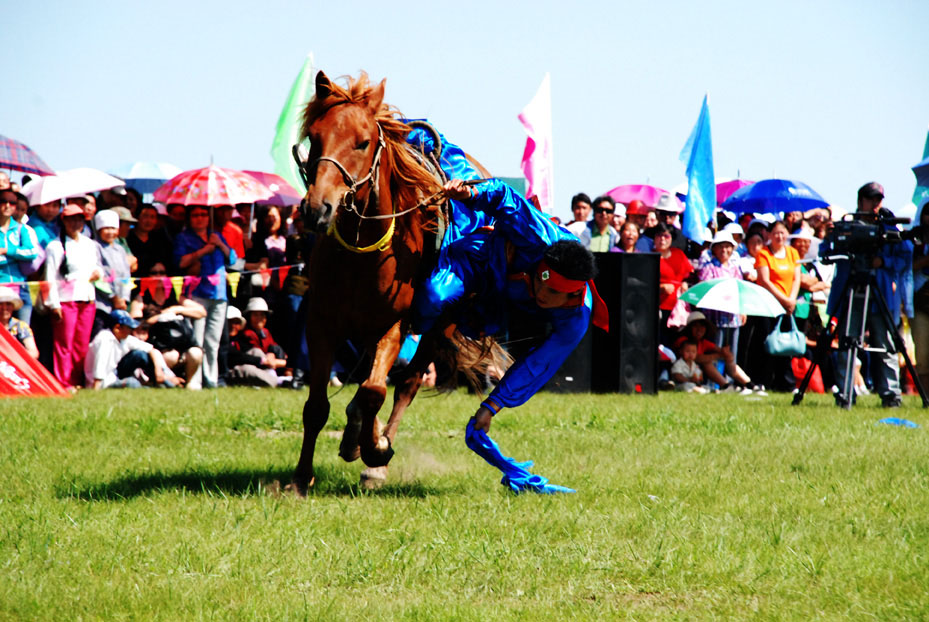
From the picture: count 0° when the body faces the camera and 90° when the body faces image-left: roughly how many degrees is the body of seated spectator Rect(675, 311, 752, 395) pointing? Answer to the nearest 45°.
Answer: approximately 315°

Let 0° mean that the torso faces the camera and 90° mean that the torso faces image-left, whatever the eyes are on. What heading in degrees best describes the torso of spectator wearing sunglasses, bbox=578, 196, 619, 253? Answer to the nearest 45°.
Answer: approximately 0°

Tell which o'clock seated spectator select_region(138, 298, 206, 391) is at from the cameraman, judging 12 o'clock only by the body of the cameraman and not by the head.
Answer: The seated spectator is roughly at 1 o'clock from the cameraman.

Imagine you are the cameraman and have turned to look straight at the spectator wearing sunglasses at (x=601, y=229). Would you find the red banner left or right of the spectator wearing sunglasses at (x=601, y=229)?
left

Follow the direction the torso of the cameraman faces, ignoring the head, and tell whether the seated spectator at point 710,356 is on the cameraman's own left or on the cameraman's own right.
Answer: on the cameraman's own right

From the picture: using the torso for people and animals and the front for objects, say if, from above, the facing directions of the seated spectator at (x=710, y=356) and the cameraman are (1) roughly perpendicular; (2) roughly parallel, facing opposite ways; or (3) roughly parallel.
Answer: roughly perpendicular

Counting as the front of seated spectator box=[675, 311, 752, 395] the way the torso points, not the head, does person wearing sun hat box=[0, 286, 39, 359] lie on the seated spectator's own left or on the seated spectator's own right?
on the seated spectator's own right

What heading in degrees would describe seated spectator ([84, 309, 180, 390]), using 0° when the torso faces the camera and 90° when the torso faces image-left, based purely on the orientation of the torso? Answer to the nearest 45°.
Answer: approximately 315°

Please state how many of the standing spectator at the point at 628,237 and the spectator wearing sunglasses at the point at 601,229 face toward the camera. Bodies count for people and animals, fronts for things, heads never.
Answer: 2
